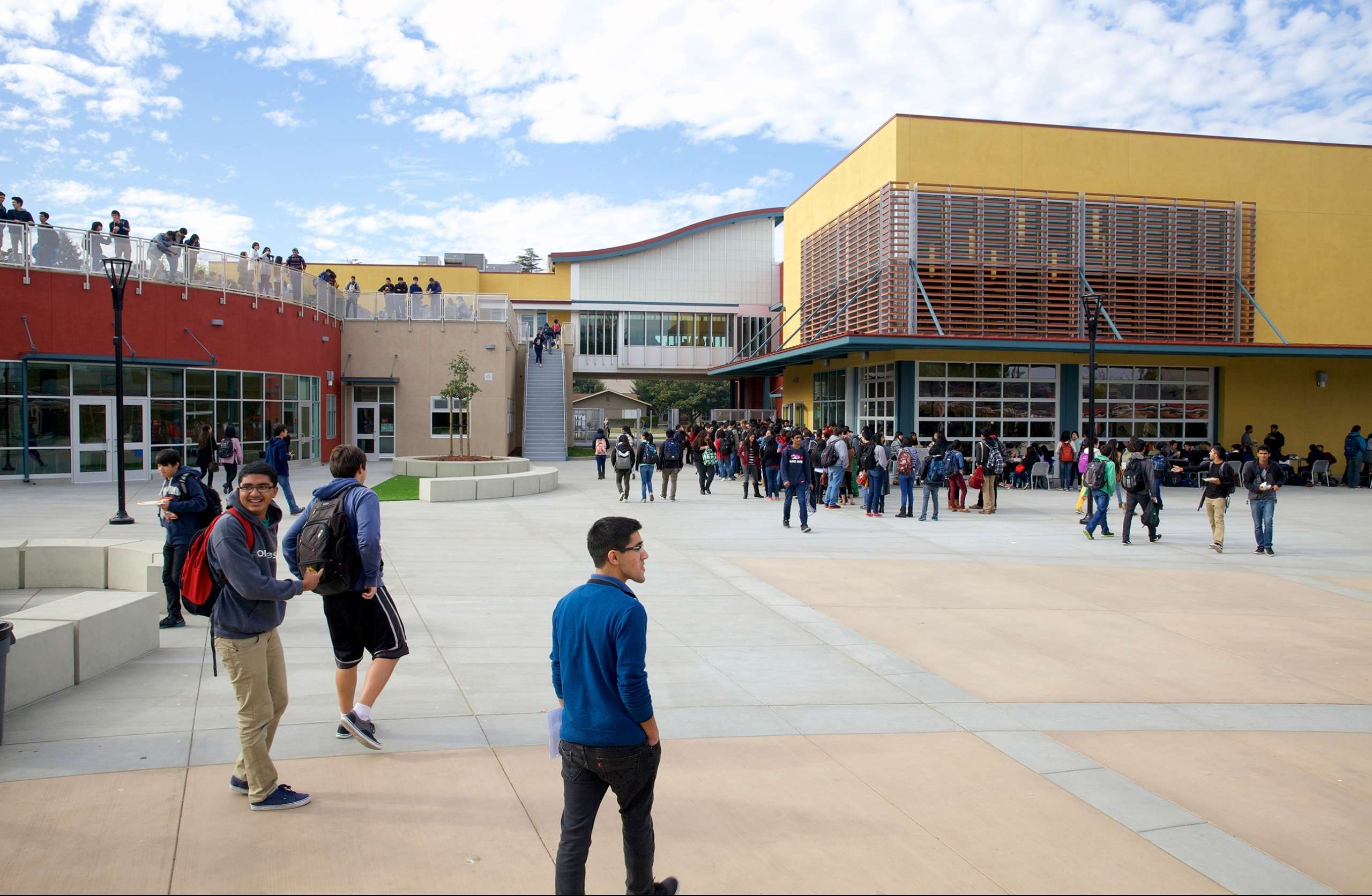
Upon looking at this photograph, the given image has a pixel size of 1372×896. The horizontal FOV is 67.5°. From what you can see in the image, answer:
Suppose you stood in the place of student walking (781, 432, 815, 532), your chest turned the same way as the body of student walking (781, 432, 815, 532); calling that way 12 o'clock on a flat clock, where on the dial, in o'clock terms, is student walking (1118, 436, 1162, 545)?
student walking (1118, 436, 1162, 545) is roughly at 9 o'clock from student walking (781, 432, 815, 532).

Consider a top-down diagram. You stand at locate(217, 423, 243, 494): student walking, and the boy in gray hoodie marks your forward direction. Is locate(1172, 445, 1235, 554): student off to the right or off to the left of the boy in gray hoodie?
left

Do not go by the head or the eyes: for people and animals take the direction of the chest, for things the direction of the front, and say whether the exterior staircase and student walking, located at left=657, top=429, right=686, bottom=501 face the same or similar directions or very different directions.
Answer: very different directions

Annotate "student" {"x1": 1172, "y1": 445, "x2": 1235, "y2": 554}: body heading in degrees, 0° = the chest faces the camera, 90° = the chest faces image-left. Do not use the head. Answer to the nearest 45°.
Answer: approximately 0°

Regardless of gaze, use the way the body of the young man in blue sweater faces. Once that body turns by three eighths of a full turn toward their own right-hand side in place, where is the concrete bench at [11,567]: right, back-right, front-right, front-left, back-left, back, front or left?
back-right

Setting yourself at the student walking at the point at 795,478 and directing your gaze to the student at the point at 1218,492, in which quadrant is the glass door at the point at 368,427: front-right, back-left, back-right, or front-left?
back-left

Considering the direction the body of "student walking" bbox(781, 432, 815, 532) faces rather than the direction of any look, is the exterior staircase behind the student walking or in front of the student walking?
behind

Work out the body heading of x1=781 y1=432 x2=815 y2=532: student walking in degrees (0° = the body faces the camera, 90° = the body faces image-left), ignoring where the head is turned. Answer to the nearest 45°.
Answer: approximately 0°

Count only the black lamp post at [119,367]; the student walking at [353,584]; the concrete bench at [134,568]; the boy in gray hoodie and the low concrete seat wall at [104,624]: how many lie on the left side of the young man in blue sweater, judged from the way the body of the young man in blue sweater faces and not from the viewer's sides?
5

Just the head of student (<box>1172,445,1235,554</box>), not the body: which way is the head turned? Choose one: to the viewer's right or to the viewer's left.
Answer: to the viewer's left

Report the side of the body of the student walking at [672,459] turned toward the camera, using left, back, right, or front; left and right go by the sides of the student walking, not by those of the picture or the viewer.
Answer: back

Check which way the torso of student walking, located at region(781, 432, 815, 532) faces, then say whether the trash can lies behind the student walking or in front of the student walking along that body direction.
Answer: in front

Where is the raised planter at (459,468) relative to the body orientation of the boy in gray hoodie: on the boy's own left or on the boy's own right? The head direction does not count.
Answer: on the boy's own left

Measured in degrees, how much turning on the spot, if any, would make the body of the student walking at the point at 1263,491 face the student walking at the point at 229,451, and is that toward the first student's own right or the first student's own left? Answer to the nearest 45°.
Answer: approximately 90° to the first student's own right
